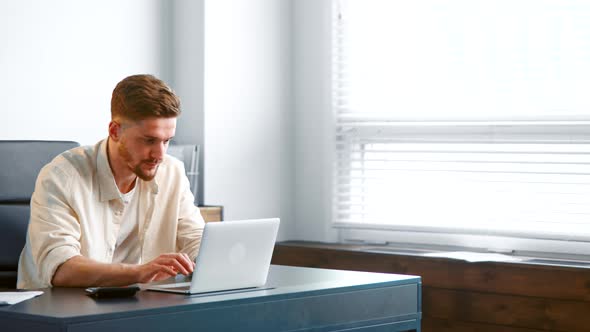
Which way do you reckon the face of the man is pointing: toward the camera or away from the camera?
toward the camera

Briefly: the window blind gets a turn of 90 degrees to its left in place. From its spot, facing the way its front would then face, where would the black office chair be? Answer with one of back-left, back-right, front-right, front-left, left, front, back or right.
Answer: back-right

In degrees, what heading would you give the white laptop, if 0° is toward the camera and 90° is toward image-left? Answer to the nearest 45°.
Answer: approximately 135°

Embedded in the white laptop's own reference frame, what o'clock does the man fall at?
The man is roughly at 12 o'clock from the white laptop.

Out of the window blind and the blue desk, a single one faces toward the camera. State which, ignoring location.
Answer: the window blind

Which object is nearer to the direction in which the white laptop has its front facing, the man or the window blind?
the man

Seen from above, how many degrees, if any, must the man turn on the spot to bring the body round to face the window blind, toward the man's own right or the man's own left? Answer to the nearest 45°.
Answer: approximately 90° to the man's own left

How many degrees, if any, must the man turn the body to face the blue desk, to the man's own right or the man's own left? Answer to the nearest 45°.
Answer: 0° — they already face it

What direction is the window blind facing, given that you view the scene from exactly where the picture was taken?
facing the viewer

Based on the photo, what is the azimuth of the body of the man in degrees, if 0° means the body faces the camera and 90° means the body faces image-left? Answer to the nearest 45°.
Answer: approximately 315°

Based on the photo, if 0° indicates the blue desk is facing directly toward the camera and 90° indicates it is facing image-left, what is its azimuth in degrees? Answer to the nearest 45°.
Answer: approximately 135°

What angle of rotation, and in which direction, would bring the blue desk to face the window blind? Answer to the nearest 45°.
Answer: approximately 90° to its right
